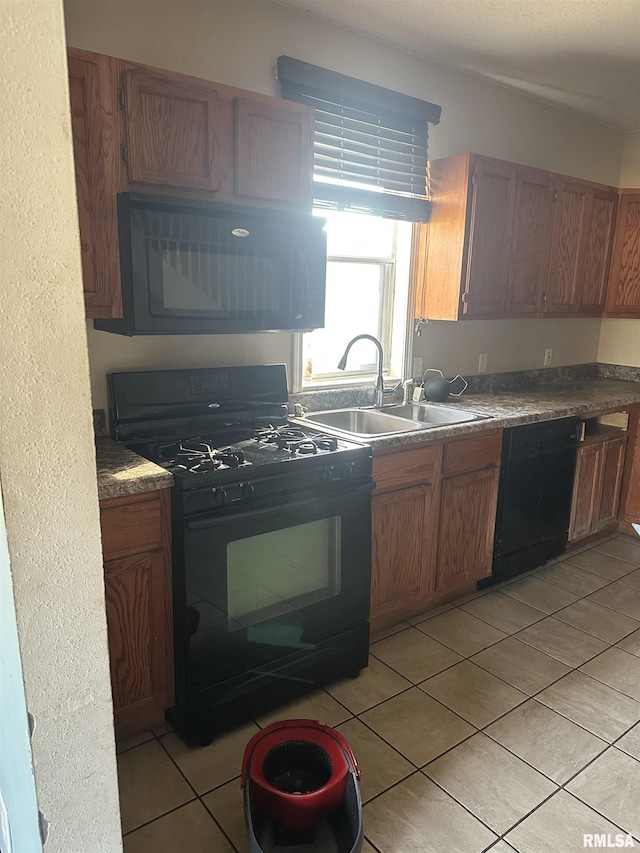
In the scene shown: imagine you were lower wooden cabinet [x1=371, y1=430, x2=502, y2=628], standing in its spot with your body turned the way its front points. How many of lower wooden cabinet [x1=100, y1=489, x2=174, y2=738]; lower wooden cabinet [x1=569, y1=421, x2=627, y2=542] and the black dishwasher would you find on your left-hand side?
2

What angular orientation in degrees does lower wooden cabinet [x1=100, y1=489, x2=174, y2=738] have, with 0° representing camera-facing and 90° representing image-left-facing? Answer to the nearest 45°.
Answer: approximately 315°

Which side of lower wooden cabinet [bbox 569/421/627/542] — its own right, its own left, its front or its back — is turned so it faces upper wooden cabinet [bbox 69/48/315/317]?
right

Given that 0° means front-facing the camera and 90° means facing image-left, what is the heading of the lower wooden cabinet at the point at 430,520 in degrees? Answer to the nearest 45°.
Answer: approximately 315°

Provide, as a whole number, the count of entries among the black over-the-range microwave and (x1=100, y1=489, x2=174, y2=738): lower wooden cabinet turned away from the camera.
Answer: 0

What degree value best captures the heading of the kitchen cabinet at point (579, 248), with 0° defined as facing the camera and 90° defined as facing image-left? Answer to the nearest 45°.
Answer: approximately 315°

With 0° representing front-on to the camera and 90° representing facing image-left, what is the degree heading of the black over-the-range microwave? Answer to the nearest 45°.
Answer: approximately 315°

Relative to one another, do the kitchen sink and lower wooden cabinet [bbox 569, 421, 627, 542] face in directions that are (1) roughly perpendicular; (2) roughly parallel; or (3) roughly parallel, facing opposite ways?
roughly parallel

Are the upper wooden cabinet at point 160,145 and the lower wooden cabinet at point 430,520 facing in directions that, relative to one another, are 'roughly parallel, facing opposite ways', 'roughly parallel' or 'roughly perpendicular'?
roughly parallel

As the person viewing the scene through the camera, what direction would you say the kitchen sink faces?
facing the viewer and to the right of the viewer

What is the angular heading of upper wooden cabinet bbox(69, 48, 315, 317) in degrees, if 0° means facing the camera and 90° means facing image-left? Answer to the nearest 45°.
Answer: approximately 315°

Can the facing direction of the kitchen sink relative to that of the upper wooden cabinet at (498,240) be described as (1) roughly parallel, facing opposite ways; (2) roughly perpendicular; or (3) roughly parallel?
roughly parallel

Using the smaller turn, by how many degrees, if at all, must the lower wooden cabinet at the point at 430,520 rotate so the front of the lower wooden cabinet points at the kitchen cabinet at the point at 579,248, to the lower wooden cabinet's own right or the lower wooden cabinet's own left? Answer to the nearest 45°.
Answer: approximately 90° to the lower wooden cabinet's own left
